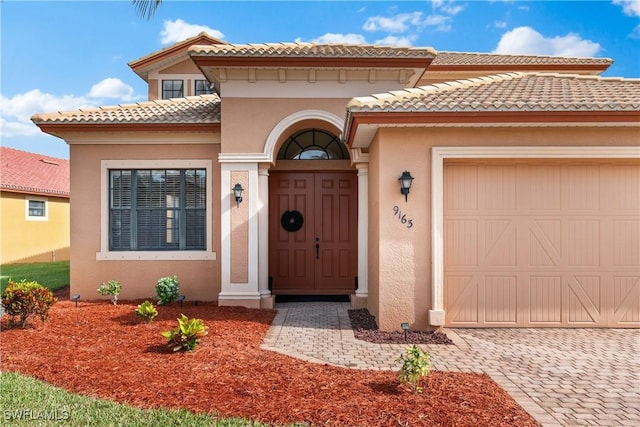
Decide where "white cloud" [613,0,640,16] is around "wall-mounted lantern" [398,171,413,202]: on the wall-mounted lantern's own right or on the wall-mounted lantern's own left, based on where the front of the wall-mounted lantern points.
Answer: on the wall-mounted lantern's own left

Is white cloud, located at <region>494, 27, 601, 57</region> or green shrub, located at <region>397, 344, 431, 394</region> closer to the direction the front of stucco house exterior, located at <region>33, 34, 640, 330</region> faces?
the green shrub

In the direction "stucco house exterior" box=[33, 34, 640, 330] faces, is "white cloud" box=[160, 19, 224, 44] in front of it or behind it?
behind

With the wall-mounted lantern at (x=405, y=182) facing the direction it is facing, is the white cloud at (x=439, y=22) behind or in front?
behind

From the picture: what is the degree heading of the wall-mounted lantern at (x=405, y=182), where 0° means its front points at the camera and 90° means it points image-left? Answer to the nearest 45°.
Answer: approximately 0°

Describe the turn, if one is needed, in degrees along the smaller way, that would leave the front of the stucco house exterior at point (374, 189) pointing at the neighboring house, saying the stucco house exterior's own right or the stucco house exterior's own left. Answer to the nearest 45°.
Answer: approximately 135° to the stucco house exterior's own right

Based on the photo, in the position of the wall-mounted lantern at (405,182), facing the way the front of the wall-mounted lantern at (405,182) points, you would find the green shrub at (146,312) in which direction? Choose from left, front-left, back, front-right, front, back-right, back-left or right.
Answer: right

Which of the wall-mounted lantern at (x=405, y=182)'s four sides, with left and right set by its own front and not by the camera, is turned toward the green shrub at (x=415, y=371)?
front

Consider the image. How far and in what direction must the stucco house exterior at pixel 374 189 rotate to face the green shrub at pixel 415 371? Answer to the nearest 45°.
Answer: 0° — it already faces it

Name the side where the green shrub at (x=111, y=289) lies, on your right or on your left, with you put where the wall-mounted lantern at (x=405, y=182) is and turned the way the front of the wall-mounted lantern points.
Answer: on your right
